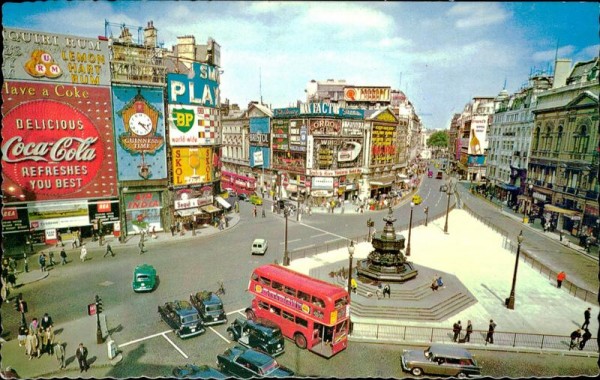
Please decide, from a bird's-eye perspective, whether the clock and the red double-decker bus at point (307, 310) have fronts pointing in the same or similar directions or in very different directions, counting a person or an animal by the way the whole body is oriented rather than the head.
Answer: very different directions

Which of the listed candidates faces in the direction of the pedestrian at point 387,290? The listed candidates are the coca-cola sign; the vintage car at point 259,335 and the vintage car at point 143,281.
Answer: the coca-cola sign

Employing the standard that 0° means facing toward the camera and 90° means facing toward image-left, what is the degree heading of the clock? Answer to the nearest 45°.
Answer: approximately 0°

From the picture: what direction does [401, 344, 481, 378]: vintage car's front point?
to the viewer's left
